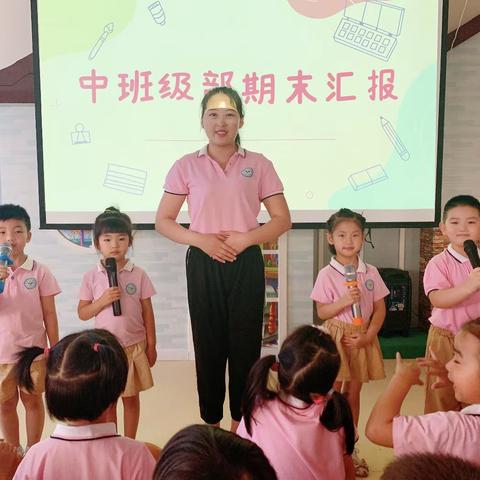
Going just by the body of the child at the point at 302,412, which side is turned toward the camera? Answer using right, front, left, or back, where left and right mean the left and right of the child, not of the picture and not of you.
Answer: back

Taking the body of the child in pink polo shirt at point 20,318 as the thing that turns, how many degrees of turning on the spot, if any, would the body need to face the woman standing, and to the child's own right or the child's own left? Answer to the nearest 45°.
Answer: approximately 45° to the child's own left

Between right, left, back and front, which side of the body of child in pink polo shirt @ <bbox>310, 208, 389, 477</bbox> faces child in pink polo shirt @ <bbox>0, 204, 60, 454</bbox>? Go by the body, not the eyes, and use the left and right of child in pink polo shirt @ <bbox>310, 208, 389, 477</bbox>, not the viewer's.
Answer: right

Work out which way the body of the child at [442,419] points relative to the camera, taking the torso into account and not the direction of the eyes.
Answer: to the viewer's left

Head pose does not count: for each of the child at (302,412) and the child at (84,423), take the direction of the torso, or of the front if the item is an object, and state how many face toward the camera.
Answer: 0

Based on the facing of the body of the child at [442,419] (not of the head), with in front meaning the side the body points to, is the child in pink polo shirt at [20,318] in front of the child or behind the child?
in front

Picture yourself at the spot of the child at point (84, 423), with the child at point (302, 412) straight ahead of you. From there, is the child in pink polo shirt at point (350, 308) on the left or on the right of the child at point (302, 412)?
left

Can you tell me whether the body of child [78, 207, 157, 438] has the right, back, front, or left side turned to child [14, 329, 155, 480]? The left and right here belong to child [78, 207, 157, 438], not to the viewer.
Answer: front

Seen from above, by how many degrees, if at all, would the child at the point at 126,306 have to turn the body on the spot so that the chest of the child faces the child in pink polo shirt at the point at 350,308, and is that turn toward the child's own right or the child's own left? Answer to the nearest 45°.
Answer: approximately 90° to the child's own left

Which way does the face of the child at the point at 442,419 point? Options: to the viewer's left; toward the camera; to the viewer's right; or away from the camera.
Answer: to the viewer's left

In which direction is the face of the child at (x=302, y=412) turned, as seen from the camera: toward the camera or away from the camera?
away from the camera

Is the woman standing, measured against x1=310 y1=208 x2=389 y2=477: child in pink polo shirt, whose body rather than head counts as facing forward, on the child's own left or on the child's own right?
on the child's own right

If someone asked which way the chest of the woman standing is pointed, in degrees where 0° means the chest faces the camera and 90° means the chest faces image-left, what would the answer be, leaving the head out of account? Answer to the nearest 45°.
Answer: approximately 0°
